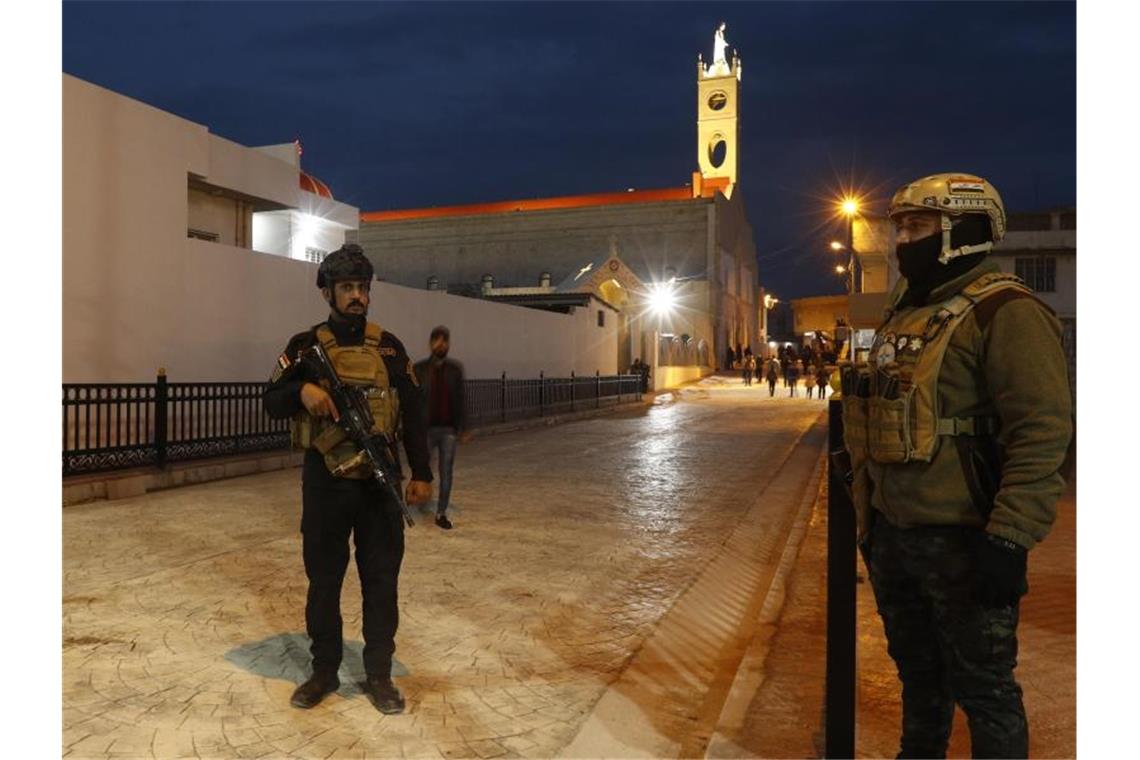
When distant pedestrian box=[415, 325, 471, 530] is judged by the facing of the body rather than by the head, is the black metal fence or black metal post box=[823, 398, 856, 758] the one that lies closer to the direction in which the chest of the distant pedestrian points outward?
the black metal post

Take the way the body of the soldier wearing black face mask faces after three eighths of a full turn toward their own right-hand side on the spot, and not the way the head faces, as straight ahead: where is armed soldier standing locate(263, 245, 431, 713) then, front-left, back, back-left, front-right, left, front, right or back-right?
left

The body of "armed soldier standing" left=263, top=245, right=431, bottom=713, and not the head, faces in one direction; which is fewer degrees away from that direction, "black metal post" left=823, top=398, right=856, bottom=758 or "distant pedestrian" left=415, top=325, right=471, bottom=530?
the black metal post

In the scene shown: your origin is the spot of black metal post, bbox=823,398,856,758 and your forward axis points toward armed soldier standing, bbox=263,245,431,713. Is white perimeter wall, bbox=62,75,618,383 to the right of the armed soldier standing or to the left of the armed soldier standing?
right

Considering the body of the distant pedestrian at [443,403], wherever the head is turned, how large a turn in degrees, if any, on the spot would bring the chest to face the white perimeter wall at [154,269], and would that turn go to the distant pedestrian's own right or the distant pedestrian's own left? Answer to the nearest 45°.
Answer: approximately 135° to the distant pedestrian's own right

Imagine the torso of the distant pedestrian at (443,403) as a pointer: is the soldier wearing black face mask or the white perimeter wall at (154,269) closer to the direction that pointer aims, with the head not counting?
the soldier wearing black face mask

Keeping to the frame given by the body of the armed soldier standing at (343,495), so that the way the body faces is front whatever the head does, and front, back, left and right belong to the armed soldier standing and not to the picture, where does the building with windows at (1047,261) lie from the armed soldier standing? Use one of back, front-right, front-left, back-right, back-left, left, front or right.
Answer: back-left

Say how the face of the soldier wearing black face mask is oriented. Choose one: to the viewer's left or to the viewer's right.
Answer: to the viewer's left

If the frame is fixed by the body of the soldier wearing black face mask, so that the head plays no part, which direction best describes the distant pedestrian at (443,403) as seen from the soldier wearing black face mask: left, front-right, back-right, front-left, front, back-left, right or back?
right

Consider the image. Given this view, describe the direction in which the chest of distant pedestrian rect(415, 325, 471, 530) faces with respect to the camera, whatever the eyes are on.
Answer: toward the camera

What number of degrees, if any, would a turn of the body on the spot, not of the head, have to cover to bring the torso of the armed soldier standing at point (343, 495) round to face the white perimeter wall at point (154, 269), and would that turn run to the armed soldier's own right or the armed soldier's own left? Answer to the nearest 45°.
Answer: approximately 180°

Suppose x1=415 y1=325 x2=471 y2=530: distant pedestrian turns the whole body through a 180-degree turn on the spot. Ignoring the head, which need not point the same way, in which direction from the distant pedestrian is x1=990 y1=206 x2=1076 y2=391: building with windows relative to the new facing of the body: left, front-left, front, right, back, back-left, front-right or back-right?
front-right

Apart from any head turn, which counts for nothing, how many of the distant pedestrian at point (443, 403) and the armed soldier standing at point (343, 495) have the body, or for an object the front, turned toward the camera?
2

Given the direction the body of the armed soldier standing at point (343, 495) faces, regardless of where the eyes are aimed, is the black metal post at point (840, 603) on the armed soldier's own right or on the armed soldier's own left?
on the armed soldier's own left

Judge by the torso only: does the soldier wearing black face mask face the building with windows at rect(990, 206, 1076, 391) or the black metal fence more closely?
the black metal fence
